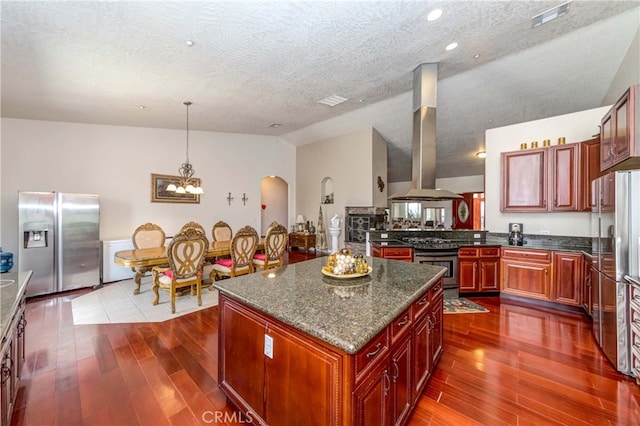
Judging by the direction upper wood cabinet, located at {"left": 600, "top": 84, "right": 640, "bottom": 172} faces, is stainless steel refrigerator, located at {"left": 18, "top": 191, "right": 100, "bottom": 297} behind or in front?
in front

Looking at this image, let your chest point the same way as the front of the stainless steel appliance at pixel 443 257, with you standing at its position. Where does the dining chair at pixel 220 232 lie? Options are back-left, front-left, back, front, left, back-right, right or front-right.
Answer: right

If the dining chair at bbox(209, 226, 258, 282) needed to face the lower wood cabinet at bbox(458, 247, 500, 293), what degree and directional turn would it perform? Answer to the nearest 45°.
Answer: approximately 135° to its right

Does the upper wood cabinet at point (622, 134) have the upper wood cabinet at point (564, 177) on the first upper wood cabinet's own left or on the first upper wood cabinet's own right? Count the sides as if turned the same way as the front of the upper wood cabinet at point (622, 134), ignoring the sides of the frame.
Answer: on the first upper wood cabinet's own right

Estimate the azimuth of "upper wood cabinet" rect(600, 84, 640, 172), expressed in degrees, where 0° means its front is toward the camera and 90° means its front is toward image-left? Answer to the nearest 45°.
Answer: approximately 45°

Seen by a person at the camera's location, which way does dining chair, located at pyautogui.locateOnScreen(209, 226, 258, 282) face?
facing away from the viewer and to the left of the viewer

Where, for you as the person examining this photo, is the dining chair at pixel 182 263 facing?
facing away from the viewer and to the left of the viewer

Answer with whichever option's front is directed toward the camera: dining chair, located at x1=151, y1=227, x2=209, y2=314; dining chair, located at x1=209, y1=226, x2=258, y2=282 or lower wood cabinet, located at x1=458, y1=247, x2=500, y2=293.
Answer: the lower wood cabinet

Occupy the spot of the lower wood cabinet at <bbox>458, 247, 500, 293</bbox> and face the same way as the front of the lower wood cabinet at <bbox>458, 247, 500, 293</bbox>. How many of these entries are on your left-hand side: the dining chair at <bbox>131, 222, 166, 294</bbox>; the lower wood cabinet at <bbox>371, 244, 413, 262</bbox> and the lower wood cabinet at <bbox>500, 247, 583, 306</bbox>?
1

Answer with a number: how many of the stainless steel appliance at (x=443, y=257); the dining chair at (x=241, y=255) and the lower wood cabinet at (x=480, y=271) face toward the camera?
2
